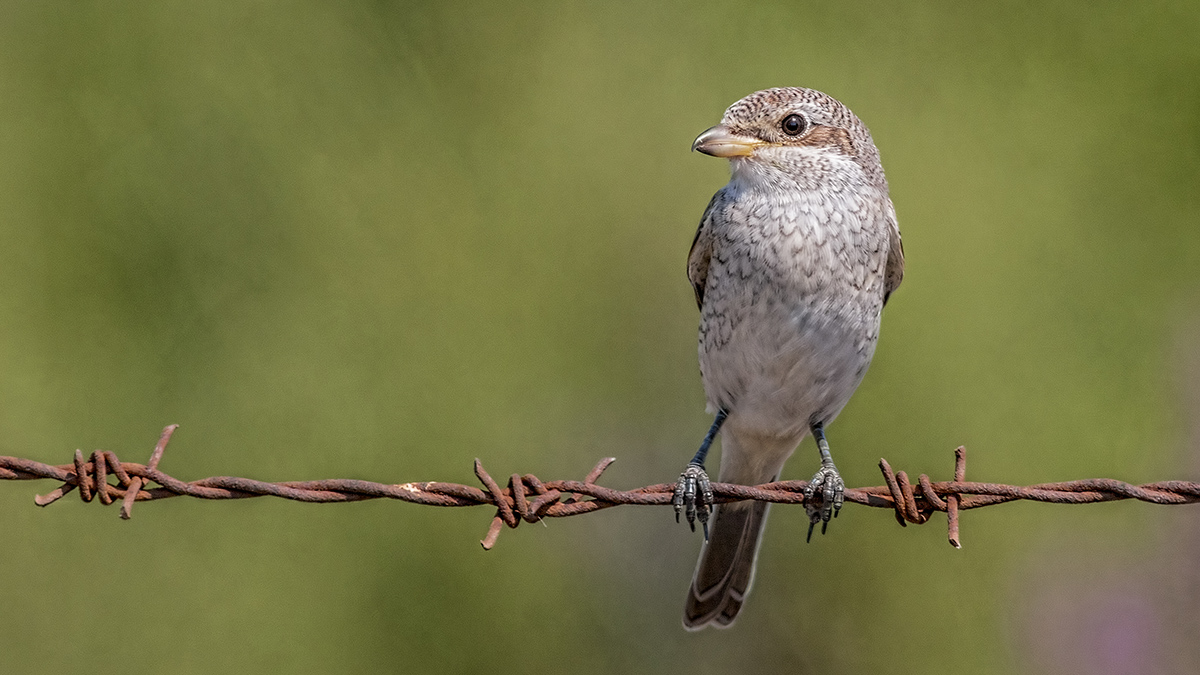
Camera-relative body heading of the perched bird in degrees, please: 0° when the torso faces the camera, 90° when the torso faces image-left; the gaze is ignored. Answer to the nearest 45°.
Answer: approximately 0°
